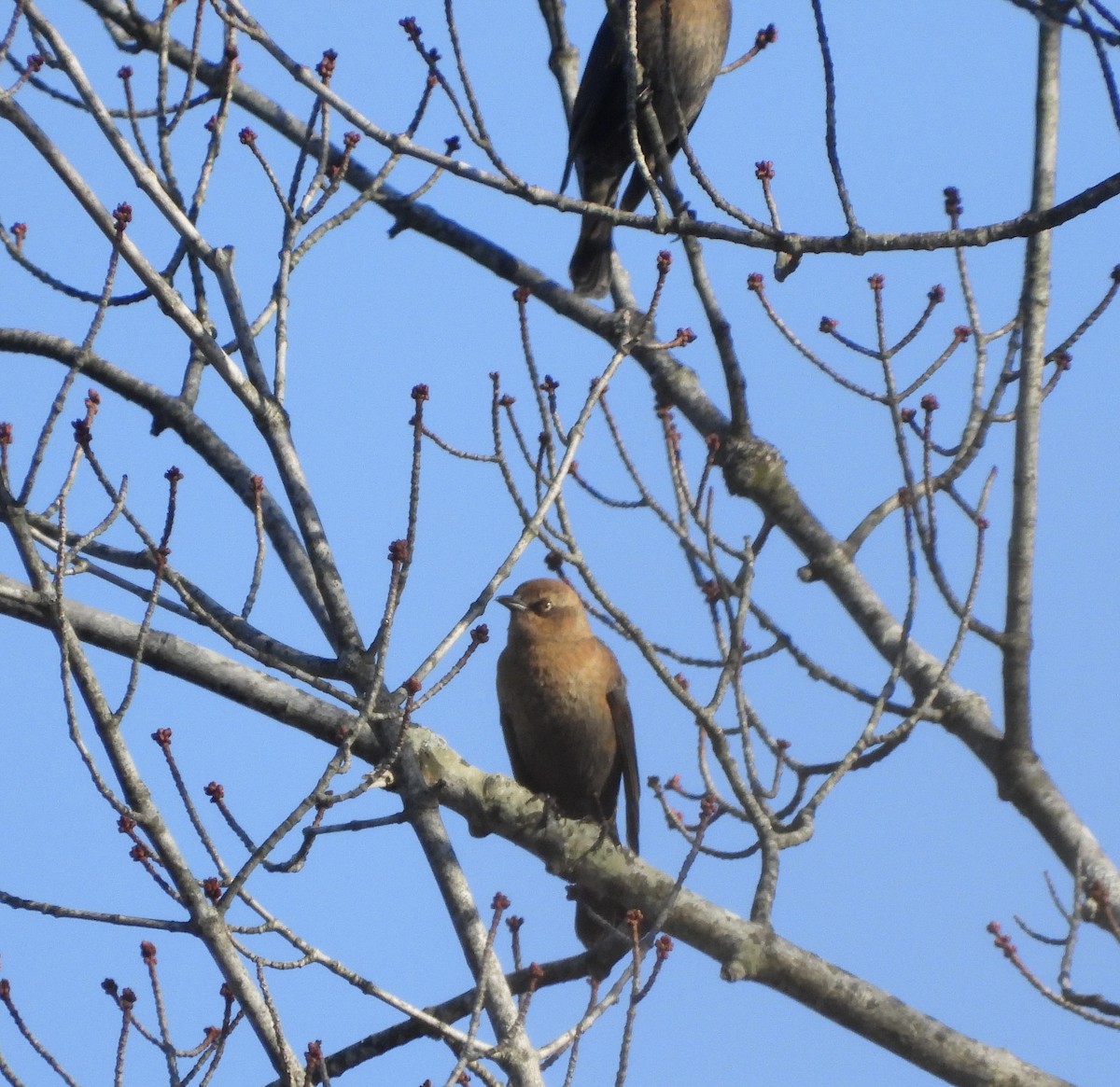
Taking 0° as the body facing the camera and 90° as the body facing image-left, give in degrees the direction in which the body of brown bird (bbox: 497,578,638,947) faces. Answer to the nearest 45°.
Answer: approximately 45°
